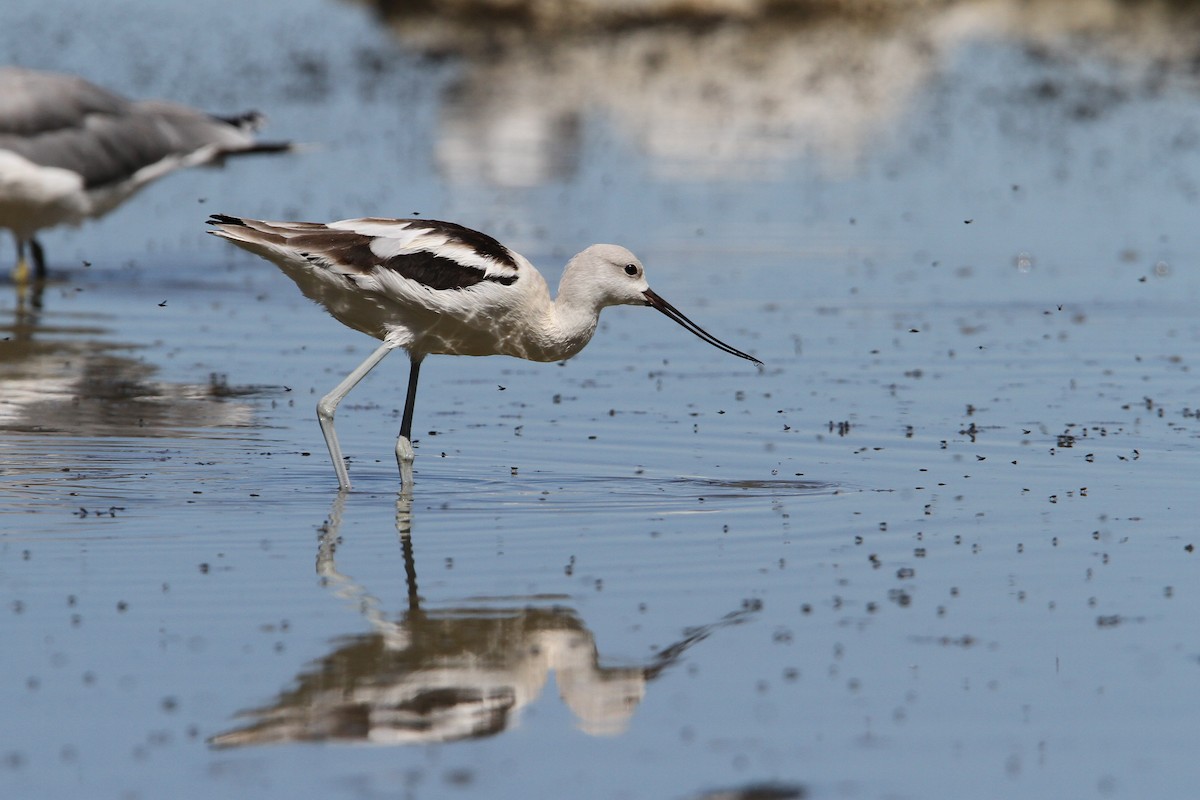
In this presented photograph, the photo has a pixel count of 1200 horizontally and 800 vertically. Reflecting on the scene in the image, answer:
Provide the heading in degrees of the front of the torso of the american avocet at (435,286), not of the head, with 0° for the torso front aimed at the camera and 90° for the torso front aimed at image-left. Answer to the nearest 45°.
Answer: approximately 270°
